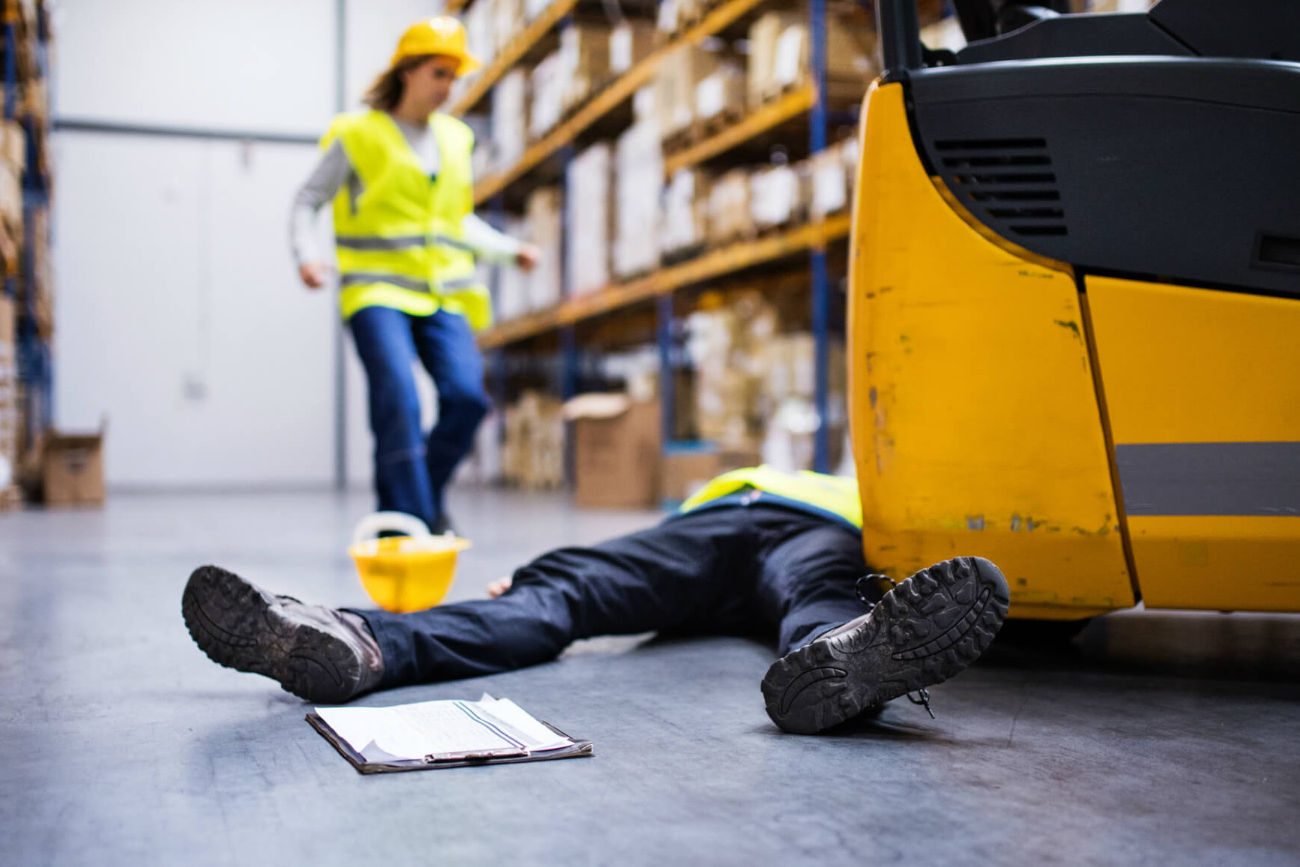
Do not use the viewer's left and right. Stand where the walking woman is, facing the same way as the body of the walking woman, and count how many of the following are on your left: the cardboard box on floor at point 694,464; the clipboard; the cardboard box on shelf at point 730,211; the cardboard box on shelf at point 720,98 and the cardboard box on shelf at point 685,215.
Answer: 4

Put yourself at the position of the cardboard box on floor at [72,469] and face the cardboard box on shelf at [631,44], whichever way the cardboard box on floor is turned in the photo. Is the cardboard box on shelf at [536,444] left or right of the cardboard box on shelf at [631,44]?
left

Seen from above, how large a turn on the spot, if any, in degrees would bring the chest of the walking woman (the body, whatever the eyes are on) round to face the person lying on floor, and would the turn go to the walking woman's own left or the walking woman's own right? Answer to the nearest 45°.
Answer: approximately 45° to the walking woman's own right

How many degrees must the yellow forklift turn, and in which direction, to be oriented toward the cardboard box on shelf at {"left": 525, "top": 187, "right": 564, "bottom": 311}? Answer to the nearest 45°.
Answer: approximately 135° to its left

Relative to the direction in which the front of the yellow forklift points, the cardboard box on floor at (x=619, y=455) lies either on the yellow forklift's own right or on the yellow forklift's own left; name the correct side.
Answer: on the yellow forklift's own left

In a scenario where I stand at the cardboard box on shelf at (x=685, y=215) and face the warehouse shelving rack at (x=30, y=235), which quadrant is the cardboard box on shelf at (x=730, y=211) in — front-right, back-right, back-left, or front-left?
back-left

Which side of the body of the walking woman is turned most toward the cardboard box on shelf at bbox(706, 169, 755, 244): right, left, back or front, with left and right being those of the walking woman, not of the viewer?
left

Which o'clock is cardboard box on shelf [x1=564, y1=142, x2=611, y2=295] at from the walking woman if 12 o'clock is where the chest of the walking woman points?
The cardboard box on shelf is roughly at 8 o'clock from the walking woman.

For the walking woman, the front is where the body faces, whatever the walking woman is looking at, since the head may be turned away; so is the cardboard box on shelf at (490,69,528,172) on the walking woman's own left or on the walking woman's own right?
on the walking woman's own left

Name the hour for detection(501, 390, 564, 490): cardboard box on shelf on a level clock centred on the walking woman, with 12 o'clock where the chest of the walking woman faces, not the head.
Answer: The cardboard box on shelf is roughly at 8 o'clock from the walking woman.

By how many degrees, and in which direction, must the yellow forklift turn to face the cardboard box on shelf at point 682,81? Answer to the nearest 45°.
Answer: approximately 135° to its left
